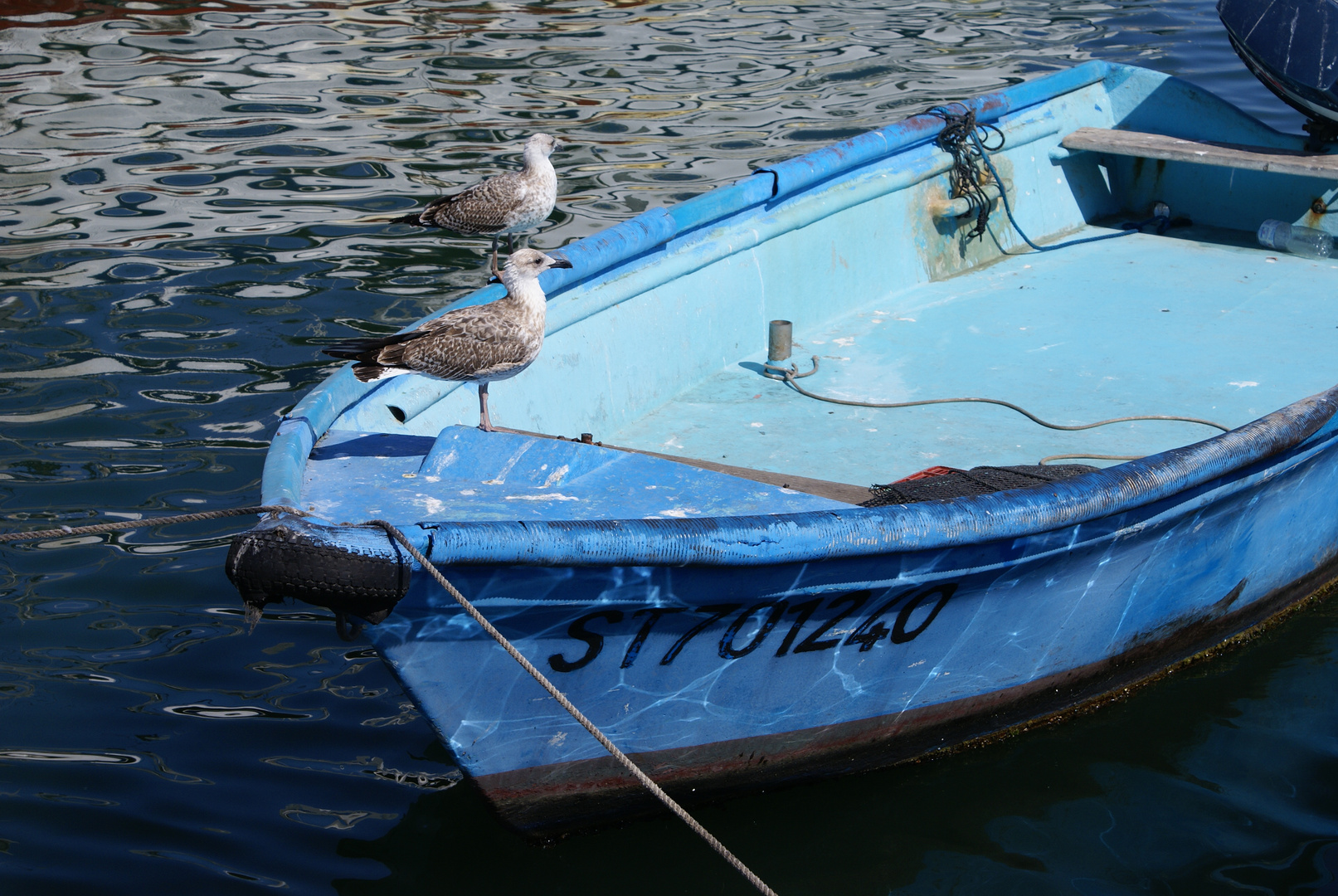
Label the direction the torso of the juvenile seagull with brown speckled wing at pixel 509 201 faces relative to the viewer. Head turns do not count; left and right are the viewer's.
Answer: facing to the right of the viewer

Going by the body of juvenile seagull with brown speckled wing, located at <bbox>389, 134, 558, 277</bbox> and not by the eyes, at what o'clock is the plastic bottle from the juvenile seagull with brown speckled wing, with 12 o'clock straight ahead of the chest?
The plastic bottle is roughly at 12 o'clock from the juvenile seagull with brown speckled wing.

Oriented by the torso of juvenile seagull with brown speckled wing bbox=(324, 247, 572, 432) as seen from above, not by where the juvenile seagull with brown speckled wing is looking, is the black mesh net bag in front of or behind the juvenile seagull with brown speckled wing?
in front

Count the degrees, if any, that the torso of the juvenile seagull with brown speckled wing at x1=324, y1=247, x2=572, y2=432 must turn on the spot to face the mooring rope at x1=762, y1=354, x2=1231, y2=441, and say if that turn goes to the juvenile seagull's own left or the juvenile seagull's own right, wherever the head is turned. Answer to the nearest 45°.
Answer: approximately 45° to the juvenile seagull's own left

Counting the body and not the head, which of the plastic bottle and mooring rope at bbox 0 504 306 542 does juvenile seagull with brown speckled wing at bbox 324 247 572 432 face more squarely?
the plastic bottle

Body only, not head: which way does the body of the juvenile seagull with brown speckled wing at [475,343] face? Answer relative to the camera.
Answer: to the viewer's right

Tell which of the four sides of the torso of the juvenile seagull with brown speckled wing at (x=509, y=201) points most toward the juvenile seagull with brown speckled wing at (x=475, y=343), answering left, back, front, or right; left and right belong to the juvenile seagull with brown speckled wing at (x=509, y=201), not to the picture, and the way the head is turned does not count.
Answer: right

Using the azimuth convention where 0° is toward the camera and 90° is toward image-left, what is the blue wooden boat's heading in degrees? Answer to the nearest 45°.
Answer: approximately 45°

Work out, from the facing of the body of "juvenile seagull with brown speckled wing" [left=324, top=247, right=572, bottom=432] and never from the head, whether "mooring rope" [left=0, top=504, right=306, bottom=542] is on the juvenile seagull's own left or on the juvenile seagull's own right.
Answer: on the juvenile seagull's own right
